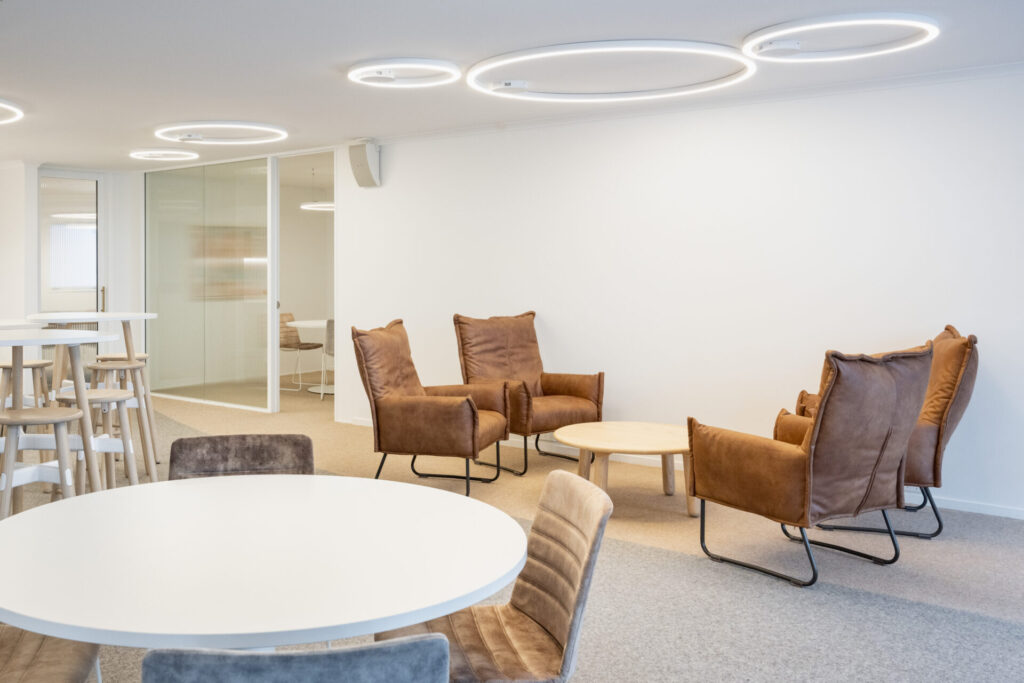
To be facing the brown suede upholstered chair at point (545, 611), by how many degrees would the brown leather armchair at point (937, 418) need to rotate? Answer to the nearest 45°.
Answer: approximately 90° to its left

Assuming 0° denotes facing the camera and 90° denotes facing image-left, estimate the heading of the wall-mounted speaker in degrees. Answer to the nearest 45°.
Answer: approximately 45°

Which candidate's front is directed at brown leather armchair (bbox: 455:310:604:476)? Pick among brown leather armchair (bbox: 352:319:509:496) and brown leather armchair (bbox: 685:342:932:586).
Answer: brown leather armchair (bbox: 685:342:932:586)

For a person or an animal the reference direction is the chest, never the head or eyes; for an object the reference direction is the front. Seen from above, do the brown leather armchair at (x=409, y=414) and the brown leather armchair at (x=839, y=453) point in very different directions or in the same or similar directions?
very different directions

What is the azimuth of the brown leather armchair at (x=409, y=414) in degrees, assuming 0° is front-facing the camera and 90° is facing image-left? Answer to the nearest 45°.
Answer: approximately 315°

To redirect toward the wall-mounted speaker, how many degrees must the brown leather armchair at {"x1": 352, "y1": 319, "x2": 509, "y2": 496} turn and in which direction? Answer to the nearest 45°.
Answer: approximately 135° to its left

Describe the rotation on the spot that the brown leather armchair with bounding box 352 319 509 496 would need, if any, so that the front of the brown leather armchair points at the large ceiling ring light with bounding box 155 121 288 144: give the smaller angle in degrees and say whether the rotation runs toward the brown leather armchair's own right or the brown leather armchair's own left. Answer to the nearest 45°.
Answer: approximately 180°

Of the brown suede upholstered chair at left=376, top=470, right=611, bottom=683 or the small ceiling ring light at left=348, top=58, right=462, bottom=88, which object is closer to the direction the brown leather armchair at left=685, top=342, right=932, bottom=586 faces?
the small ceiling ring light

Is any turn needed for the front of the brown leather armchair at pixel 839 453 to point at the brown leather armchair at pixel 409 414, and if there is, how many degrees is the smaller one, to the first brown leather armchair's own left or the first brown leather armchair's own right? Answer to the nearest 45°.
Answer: approximately 45° to the first brown leather armchair's own left

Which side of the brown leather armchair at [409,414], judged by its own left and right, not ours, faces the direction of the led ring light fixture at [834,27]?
front

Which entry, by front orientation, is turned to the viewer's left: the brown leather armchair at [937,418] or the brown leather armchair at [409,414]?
the brown leather armchair at [937,418]

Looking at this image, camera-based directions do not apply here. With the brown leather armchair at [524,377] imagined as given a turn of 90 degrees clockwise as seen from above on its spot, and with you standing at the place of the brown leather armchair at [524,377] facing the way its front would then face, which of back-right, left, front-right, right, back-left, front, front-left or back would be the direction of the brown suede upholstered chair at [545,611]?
front-left

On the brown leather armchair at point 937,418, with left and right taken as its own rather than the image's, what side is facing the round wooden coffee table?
front

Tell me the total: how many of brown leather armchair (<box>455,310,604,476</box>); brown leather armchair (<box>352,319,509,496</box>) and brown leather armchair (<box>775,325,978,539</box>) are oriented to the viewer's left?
1

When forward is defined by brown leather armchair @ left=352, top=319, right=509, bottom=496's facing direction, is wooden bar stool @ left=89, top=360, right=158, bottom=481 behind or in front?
behind

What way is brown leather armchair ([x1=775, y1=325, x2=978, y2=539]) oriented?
to the viewer's left

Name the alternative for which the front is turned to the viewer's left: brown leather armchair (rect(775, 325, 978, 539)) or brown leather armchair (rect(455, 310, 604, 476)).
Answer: brown leather armchair (rect(775, 325, 978, 539))
